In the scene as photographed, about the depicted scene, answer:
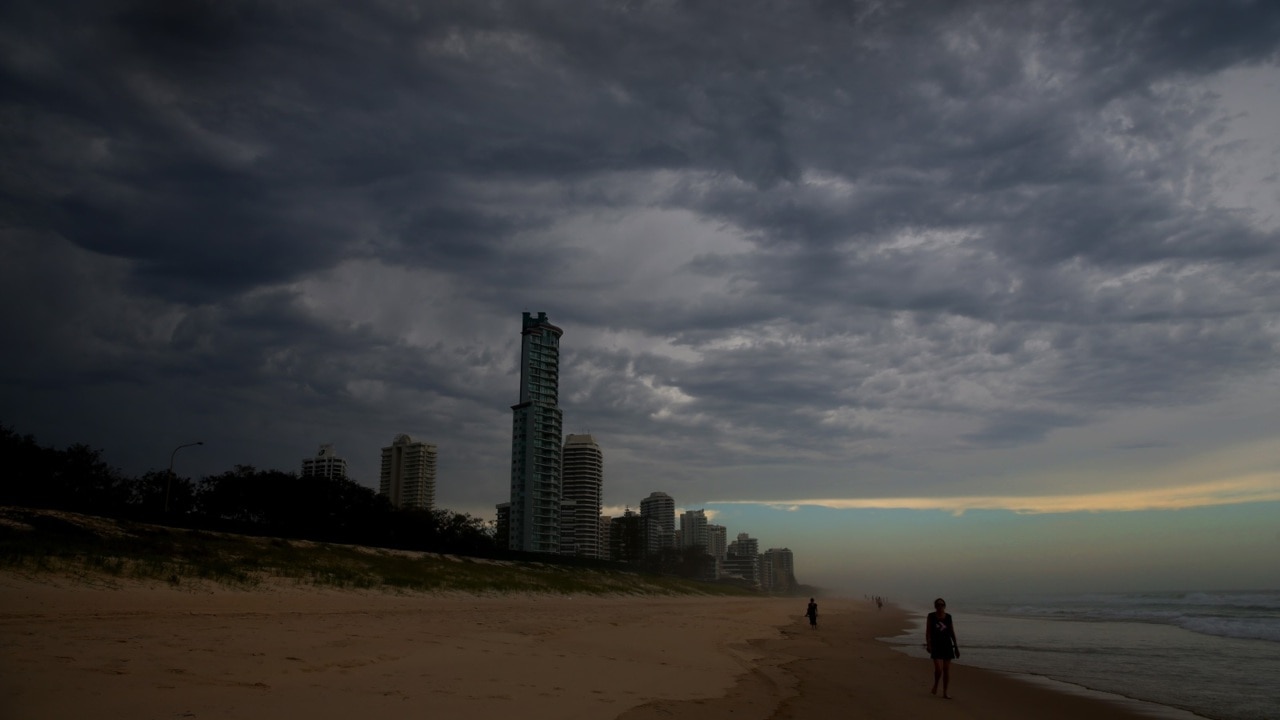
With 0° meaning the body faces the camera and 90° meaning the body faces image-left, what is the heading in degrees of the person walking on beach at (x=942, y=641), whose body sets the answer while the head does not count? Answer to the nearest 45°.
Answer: approximately 0°
